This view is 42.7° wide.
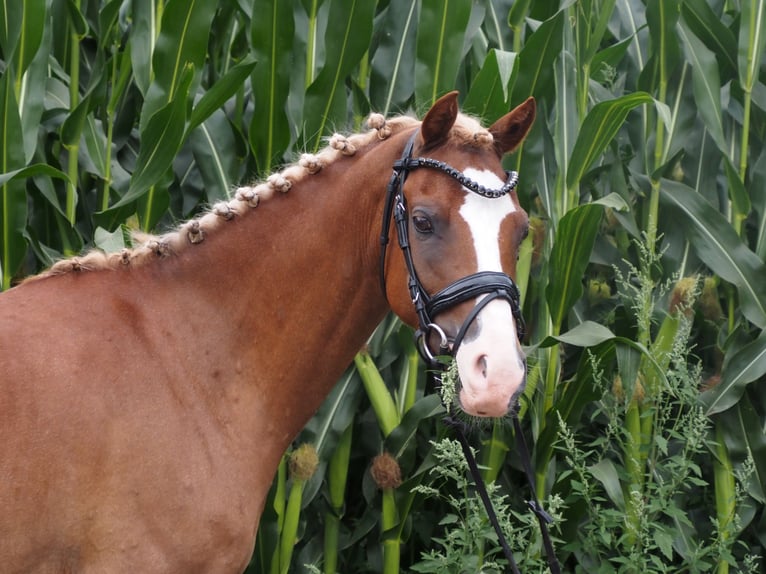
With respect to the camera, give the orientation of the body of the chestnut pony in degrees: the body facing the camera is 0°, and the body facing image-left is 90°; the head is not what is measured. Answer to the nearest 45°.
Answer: approximately 270°

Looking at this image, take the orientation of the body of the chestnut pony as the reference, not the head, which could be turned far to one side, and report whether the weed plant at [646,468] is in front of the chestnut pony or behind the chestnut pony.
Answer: in front
